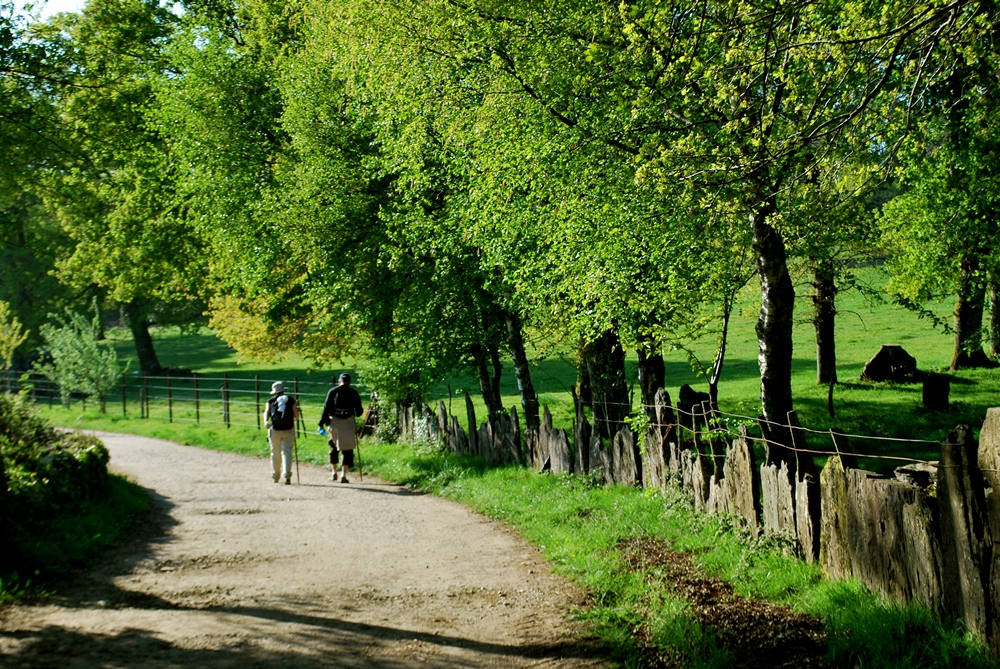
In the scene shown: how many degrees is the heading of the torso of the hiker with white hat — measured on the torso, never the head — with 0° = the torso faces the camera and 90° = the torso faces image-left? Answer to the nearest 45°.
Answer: approximately 180°

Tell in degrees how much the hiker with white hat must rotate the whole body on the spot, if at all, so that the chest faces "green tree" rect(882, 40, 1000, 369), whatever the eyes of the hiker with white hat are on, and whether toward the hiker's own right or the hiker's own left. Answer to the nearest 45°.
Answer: approximately 90° to the hiker's own right

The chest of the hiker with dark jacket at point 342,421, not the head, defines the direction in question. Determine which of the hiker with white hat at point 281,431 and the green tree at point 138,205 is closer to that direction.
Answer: the green tree

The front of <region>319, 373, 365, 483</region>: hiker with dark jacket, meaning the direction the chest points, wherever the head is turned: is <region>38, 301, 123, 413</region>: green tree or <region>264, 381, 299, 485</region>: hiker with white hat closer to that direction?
the green tree

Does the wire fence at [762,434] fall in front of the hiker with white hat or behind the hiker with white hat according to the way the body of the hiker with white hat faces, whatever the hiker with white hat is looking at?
behind

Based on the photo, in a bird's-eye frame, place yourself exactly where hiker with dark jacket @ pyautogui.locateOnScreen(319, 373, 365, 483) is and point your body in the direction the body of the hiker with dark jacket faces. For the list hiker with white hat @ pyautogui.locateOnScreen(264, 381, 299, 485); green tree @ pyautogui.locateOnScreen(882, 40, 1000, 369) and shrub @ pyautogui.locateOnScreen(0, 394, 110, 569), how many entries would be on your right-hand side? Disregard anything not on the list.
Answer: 1

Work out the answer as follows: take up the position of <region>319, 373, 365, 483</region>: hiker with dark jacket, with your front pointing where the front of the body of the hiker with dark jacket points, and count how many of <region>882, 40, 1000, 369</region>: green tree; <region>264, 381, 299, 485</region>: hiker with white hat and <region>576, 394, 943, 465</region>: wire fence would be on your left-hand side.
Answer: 1

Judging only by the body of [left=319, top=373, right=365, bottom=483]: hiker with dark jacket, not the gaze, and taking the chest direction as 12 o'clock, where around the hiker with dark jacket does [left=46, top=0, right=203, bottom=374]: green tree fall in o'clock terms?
The green tree is roughly at 11 o'clock from the hiker with dark jacket.

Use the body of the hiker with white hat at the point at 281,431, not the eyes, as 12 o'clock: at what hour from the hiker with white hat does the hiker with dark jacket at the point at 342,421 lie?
The hiker with dark jacket is roughly at 3 o'clock from the hiker with white hat.

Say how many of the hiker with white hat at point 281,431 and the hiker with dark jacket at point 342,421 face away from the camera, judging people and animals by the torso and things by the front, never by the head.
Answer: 2

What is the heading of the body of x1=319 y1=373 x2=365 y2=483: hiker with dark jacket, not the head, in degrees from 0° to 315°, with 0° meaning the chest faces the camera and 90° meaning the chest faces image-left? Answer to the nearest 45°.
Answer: approximately 180°

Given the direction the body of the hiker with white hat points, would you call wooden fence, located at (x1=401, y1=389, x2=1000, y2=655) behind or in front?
behind
